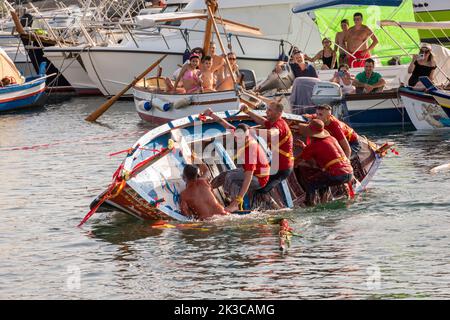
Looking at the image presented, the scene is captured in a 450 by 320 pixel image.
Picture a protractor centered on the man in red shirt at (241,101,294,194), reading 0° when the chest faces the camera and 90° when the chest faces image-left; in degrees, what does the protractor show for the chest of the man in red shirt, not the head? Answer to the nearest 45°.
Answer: approximately 90°

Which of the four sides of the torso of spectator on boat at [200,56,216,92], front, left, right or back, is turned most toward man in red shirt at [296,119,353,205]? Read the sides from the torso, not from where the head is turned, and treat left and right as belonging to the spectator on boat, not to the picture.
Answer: front

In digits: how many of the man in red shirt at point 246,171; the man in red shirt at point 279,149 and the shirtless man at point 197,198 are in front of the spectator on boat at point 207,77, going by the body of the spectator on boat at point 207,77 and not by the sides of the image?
3

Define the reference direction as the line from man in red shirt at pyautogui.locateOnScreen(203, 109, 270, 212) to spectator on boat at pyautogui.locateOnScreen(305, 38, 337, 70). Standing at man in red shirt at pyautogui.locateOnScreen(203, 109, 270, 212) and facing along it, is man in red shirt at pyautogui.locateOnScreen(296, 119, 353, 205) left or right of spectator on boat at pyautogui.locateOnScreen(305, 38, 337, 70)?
right

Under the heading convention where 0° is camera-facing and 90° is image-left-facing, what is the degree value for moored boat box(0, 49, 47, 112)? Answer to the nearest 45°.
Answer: approximately 270°

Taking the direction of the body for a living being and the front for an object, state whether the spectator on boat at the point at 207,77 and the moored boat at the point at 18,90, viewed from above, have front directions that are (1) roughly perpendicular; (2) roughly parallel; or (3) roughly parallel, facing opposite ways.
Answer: roughly perpendicular

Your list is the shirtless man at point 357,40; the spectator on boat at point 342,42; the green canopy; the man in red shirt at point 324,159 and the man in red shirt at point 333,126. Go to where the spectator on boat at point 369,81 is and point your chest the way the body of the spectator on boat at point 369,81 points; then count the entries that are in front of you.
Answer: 2

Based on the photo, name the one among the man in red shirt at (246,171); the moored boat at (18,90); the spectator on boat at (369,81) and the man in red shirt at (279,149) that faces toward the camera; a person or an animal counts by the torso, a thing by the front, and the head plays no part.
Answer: the spectator on boat

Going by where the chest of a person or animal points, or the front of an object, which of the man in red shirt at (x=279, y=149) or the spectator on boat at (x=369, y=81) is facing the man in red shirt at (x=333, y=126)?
the spectator on boat

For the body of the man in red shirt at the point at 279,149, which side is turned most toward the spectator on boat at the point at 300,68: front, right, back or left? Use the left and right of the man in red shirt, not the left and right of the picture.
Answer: right

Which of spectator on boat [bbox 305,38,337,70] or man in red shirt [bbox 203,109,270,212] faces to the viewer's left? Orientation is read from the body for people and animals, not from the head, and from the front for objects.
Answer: the man in red shirt
